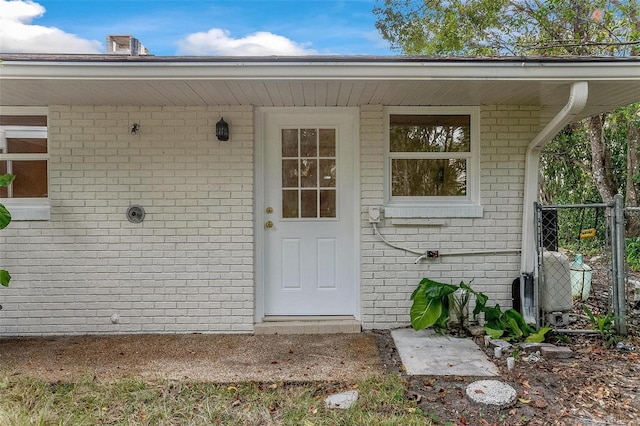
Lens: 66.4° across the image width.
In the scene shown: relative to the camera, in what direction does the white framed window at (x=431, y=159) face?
facing the viewer

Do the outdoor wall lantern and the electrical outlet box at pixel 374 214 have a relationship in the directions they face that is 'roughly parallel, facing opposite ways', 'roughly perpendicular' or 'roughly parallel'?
roughly parallel

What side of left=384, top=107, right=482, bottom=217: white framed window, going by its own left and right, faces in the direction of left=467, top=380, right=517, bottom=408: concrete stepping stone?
front

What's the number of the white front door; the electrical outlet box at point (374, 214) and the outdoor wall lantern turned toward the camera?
3

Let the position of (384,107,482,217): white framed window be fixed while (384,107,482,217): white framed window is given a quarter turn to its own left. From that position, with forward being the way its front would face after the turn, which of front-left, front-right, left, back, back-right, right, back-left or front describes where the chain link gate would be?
front

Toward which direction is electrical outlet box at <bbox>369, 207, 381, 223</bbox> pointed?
toward the camera

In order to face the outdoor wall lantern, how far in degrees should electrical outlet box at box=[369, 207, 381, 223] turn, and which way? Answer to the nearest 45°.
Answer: approximately 90° to its right

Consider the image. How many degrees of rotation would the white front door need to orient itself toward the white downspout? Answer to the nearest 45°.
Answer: approximately 90° to its left

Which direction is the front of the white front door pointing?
toward the camera

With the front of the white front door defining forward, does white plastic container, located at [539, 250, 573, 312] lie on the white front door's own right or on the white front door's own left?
on the white front door's own left

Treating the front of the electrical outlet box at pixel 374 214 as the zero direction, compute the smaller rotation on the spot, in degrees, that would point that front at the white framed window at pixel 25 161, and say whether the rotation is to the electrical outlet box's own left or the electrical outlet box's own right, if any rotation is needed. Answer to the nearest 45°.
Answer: approximately 90° to the electrical outlet box's own right

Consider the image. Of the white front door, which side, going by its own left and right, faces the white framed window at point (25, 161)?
right
